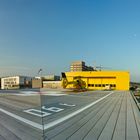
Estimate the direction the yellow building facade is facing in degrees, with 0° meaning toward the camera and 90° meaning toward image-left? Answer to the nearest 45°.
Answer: approximately 0°
